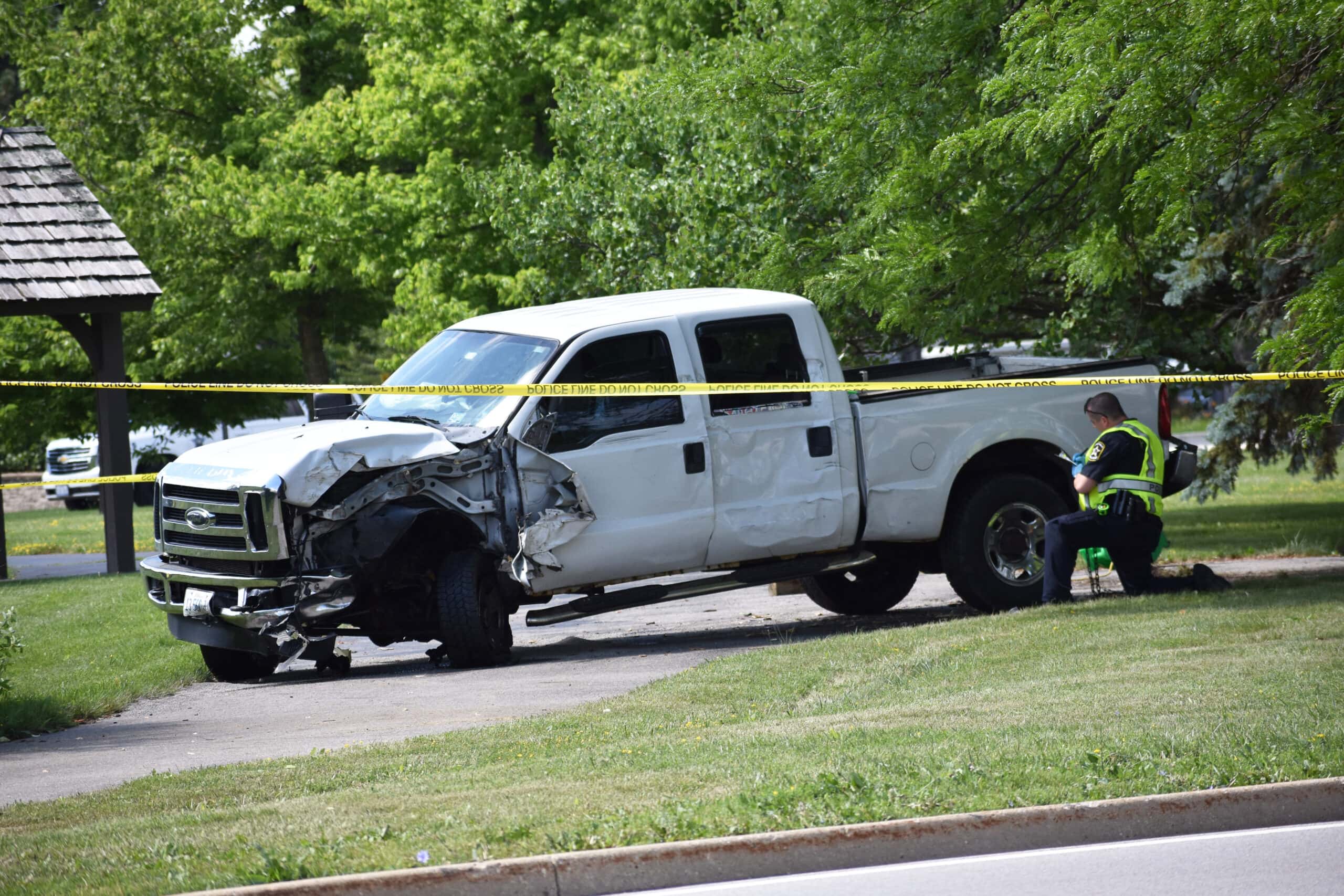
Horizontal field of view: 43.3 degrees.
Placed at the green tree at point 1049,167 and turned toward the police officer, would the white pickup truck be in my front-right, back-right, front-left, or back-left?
front-right

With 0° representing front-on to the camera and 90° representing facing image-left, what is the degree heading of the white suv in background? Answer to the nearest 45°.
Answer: approximately 45°

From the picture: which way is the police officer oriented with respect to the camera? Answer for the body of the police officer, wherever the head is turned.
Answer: to the viewer's left

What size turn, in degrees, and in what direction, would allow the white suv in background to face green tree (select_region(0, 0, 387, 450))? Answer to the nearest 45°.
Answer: approximately 45° to its left

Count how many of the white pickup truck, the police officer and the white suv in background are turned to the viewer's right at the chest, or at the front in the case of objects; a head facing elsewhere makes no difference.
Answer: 0

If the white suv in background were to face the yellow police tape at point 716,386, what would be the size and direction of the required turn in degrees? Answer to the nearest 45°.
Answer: approximately 45° to its left

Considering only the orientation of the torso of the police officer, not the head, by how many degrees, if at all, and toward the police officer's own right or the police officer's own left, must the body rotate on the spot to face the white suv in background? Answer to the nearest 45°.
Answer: approximately 45° to the police officer's own right

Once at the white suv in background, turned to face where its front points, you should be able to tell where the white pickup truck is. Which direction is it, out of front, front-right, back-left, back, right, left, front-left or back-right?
front-left

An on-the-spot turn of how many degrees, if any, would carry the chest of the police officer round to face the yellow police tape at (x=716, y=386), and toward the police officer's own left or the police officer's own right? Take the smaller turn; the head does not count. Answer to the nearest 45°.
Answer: approximately 45° to the police officer's own left

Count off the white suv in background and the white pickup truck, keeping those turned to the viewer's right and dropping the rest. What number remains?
0

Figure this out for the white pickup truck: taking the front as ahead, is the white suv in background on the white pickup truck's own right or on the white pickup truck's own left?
on the white pickup truck's own right

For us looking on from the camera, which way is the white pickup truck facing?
facing the viewer and to the left of the viewer

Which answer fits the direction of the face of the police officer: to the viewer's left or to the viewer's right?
to the viewer's left

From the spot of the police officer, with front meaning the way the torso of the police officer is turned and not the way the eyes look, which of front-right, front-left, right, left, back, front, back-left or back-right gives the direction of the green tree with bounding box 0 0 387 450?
front-right
